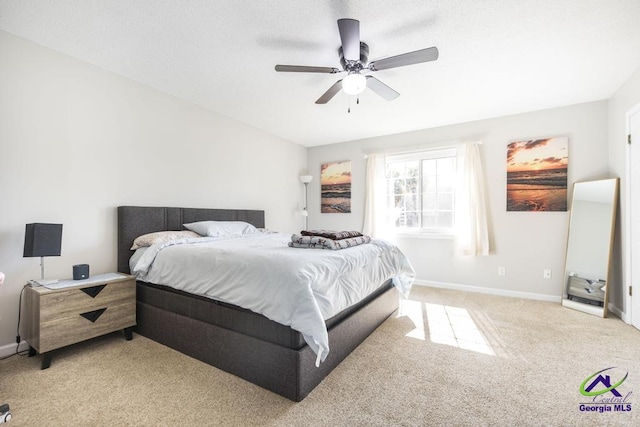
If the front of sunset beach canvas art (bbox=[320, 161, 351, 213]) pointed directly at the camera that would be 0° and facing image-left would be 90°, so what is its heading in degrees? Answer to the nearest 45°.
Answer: approximately 45°

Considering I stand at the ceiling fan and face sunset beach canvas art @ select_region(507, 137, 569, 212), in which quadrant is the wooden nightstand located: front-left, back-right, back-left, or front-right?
back-left

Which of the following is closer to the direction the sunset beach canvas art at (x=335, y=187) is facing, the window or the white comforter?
the white comforter

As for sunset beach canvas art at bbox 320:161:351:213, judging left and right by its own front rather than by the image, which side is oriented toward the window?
left

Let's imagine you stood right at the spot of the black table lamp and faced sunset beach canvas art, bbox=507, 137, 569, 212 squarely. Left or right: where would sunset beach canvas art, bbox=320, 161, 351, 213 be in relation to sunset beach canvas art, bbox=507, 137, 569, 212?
left

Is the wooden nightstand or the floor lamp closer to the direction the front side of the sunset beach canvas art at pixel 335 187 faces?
the wooden nightstand

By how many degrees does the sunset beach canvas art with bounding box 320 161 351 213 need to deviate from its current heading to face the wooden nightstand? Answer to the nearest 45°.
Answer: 0° — it already faces it

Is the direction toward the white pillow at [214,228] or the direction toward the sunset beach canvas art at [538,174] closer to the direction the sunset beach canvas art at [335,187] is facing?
the white pillow

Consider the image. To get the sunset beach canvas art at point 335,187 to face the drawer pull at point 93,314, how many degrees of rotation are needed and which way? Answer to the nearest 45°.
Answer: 0° — it already faces it

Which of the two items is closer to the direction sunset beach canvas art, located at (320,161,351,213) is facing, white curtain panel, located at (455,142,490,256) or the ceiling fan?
the ceiling fan

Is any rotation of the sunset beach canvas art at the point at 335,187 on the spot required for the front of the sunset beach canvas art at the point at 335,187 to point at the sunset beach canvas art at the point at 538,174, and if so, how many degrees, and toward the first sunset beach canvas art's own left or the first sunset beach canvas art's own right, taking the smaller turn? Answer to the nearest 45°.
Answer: approximately 90° to the first sunset beach canvas art's own left
